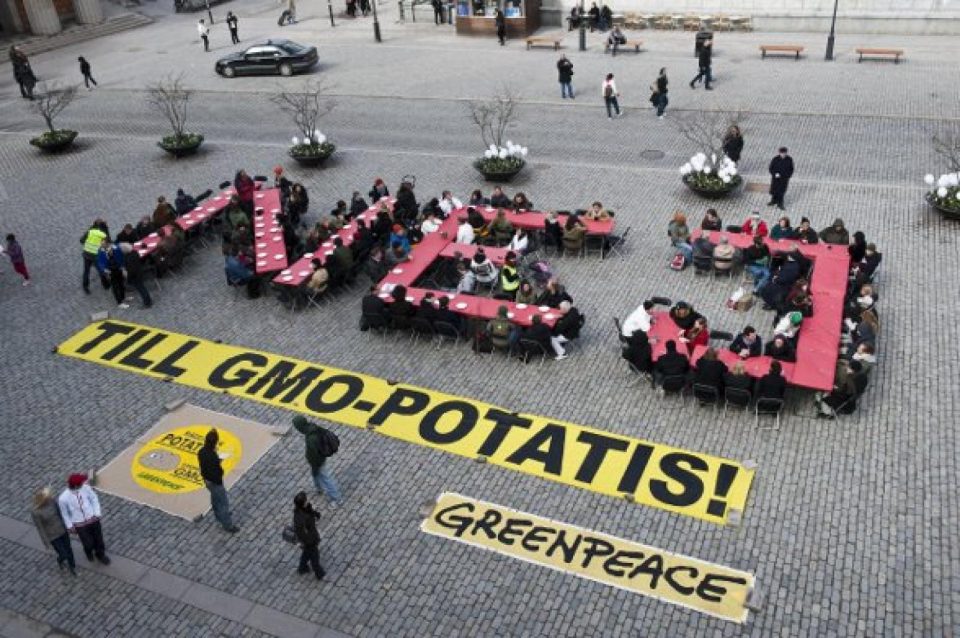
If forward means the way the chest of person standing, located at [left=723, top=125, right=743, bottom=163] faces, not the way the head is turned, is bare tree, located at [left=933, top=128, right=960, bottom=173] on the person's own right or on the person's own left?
on the person's own left

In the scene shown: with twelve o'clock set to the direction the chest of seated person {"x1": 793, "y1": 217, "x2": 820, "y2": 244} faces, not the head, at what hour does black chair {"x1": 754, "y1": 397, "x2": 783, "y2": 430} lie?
The black chair is roughly at 12 o'clock from the seated person.

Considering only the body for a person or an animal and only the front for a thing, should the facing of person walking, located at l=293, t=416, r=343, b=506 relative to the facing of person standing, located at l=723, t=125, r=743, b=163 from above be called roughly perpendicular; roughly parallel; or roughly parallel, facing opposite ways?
roughly perpendicular

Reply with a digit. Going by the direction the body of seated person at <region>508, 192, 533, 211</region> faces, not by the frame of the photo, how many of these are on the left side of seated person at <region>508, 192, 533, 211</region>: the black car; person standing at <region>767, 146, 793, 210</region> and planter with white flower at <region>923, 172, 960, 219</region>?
2

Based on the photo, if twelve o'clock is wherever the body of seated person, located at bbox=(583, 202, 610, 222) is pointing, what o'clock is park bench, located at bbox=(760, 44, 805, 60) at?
The park bench is roughly at 7 o'clock from the seated person.

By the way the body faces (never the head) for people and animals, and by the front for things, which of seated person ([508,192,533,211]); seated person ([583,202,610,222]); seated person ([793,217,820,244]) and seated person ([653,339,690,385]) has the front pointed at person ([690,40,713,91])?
seated person ([653,339,690,385])

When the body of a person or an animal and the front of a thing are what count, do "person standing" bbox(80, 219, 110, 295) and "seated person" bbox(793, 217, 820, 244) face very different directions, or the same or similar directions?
very different directions

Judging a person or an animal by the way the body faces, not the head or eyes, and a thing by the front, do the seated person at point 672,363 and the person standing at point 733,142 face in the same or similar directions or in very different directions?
very different directions

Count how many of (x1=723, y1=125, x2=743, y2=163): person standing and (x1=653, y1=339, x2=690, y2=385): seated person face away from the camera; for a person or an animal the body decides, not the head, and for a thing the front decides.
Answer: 1

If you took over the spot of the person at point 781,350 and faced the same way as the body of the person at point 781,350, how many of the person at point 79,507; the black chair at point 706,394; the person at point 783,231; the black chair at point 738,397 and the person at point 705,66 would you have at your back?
2

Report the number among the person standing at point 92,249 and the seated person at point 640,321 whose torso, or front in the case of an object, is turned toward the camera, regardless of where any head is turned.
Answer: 0

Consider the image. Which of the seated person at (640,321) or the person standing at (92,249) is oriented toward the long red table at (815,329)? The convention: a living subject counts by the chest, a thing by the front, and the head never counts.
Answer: the seated person

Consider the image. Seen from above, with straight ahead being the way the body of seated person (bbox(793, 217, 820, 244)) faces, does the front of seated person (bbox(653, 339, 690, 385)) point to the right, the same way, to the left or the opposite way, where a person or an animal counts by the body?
the opposite way

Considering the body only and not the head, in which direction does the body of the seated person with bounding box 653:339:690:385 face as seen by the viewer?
away from the camera

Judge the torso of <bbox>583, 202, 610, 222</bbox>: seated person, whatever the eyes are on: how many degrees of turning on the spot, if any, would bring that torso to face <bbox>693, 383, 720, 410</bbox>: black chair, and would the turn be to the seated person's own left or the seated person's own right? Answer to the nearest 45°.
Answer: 0° — they already face it
